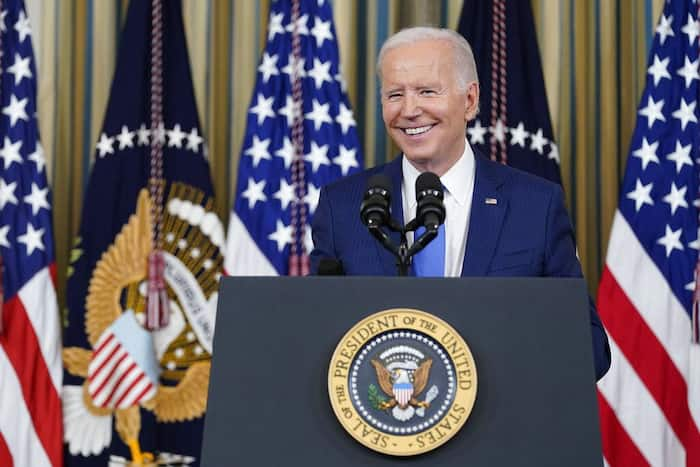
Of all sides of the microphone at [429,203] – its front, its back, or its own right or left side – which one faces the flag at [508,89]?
front

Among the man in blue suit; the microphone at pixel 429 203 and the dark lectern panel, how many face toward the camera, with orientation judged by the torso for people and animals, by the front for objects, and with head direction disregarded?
2

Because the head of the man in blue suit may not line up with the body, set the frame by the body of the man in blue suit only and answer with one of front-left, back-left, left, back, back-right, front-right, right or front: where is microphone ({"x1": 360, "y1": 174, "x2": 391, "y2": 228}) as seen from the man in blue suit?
front

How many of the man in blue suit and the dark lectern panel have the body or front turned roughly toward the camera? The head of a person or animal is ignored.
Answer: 2

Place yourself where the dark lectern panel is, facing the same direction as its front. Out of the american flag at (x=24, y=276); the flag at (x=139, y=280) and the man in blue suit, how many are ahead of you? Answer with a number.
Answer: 0

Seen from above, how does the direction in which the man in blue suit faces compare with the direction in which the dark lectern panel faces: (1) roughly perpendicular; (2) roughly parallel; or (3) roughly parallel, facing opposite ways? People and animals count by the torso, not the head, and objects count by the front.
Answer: roughly parallel

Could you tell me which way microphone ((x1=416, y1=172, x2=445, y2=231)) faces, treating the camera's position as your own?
facing away from the viewer

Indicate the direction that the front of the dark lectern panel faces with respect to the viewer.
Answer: facing the viewer

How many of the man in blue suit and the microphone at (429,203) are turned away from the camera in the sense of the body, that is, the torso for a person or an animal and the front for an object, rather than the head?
1

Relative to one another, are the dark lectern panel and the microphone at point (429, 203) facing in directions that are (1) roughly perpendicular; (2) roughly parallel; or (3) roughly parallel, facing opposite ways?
roughly parallel, facing opposite ways

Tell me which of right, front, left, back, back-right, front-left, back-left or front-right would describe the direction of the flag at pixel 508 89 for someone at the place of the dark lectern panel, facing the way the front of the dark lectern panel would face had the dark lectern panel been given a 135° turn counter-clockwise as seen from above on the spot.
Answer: front-left

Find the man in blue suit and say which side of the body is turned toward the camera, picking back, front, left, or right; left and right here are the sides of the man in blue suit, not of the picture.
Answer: front

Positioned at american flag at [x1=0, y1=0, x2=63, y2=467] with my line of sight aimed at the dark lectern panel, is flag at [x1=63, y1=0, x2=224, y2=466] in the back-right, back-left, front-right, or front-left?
front-left

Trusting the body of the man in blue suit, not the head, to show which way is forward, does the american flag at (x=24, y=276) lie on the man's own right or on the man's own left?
on the man's own right

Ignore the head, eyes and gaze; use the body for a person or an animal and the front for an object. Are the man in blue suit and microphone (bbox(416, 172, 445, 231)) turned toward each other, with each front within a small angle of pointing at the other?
yes
